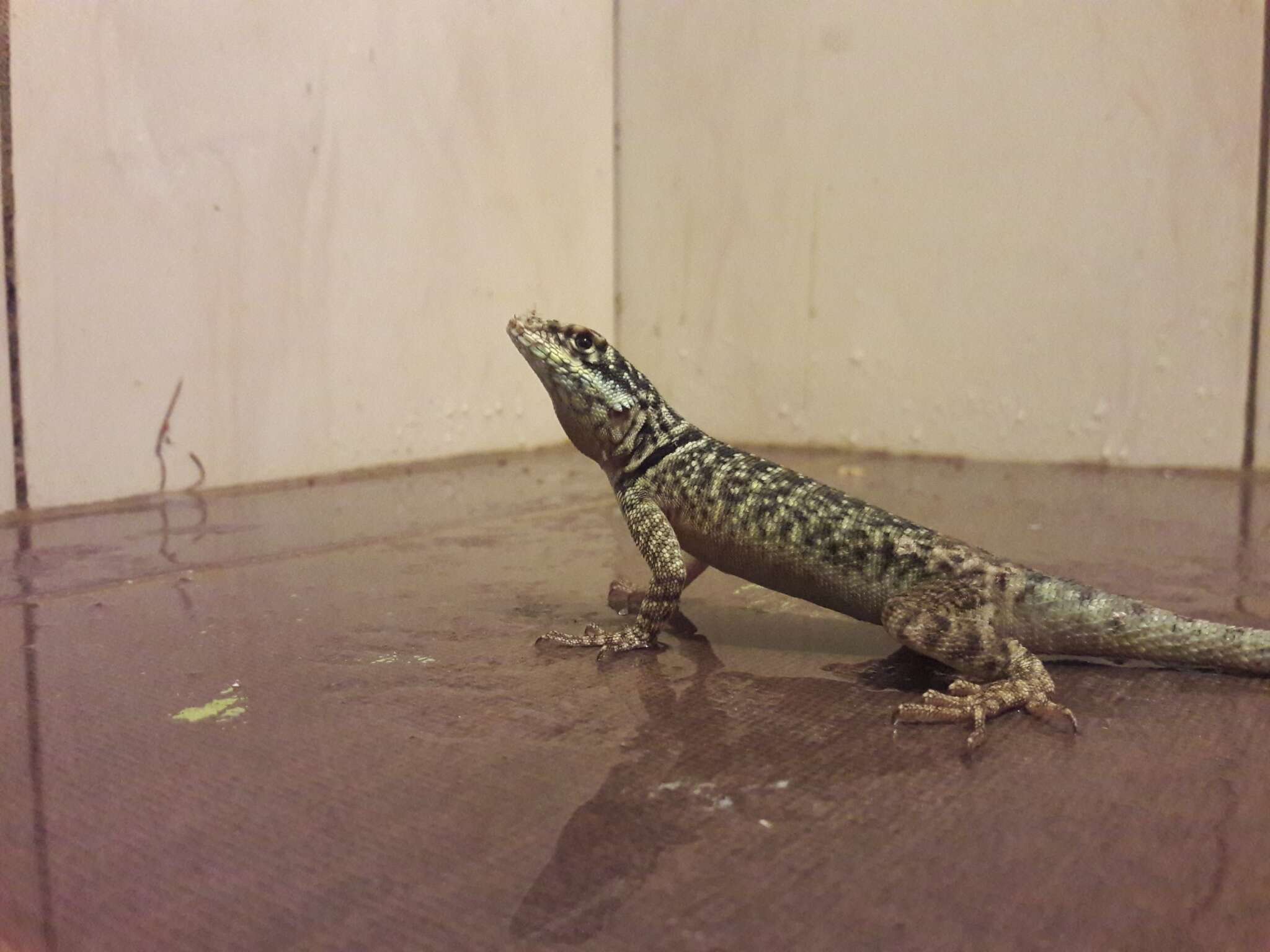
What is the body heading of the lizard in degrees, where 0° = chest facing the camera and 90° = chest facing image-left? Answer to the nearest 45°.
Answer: approximately 90°
